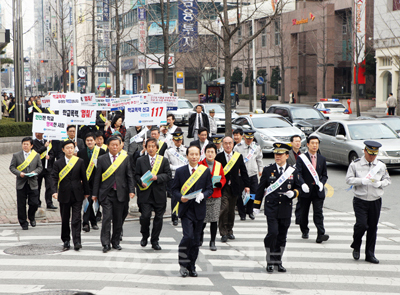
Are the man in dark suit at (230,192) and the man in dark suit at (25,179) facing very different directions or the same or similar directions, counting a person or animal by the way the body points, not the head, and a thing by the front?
same or similar directions

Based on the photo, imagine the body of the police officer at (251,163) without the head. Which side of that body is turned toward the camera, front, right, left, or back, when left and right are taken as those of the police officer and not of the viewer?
front

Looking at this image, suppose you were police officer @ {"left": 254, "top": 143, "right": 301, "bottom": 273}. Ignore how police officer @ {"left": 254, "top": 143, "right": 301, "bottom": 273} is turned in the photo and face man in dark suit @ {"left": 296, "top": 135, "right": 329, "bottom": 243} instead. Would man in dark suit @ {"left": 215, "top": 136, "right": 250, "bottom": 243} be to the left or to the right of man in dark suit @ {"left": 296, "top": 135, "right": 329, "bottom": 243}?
left

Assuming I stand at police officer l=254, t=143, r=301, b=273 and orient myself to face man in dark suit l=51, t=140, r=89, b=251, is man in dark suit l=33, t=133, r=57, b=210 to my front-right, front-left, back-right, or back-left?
front-right

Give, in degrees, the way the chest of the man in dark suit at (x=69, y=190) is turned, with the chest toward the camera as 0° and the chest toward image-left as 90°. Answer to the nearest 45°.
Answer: approximately 0°

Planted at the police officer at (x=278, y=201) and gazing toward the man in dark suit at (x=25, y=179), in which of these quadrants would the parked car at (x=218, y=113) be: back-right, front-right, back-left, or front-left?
front-right

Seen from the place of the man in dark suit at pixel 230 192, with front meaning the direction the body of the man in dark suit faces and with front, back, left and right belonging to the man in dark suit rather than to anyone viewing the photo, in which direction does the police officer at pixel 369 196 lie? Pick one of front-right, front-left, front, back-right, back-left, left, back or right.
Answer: front-left

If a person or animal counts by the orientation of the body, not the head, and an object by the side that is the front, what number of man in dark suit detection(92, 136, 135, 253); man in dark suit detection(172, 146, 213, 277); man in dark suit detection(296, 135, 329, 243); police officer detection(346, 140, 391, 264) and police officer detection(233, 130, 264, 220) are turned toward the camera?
5

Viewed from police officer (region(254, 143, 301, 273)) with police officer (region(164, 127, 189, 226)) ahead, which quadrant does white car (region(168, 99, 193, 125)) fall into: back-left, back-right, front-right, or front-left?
front-right

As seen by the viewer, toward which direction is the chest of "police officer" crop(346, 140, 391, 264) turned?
toward the camera

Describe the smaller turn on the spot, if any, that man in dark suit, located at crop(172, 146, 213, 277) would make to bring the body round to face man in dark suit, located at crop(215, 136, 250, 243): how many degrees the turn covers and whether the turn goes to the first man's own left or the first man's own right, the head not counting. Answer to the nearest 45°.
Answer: approximately 180°

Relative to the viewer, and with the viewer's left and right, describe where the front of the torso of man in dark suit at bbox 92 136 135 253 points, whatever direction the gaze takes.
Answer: facing the viewer

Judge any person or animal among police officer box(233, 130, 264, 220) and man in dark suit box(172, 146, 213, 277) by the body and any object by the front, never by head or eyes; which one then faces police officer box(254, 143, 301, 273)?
police officer box(233, 130, 264, 220)
